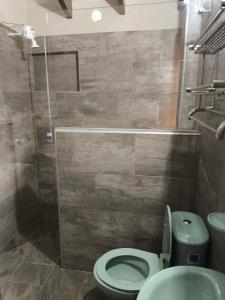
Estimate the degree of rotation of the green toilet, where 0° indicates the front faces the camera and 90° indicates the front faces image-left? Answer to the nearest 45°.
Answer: approximately 90°

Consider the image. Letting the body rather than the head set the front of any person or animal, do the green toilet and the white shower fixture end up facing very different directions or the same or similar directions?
very different directions

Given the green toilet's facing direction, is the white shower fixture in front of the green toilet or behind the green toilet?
in front

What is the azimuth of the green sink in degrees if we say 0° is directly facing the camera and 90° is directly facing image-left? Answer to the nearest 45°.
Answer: approximately 90°

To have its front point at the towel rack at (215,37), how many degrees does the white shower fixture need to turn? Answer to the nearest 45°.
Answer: approximately 45° to its right

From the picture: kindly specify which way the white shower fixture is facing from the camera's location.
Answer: facing to the right of the viewer

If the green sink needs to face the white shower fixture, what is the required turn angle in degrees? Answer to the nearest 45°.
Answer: approximately 45° to its right

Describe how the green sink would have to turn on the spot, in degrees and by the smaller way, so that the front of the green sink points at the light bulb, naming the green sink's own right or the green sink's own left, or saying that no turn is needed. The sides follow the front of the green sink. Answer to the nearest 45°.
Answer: approximately 45° to the green sink's own right
